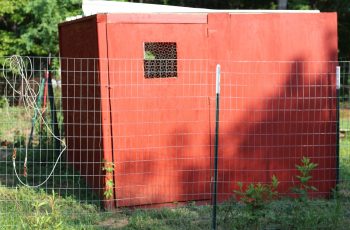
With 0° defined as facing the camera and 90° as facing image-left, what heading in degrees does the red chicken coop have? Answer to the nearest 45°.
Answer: approximately 0°
